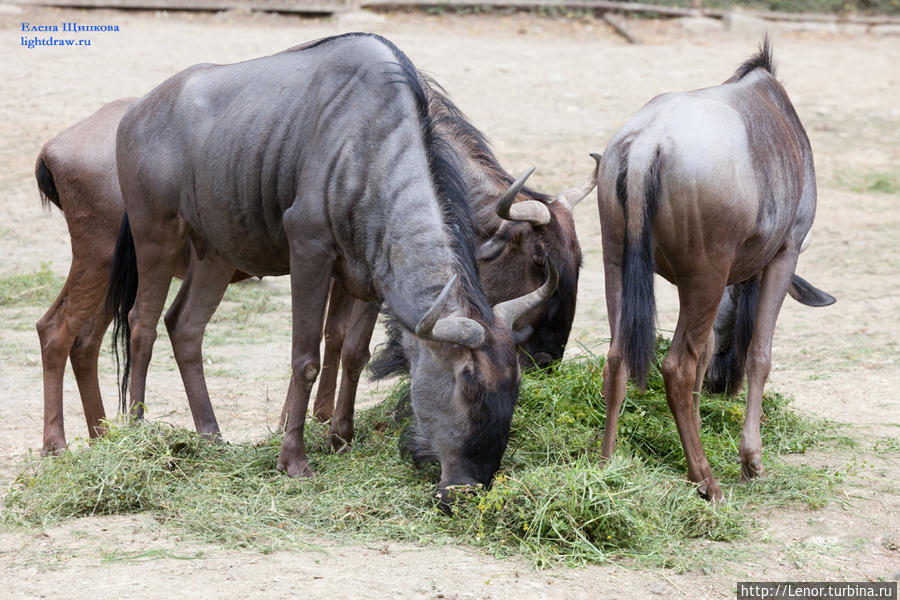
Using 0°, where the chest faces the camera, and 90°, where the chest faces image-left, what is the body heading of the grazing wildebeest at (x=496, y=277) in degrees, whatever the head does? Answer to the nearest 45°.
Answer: approximately 270°

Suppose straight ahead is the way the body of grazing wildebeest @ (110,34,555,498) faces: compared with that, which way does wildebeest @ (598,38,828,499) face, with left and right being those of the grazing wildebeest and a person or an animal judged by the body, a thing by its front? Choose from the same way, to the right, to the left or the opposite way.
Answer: to the left

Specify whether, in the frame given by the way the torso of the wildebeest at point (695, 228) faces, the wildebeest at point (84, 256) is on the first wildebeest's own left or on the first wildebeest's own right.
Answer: on the first wildebeest's own left

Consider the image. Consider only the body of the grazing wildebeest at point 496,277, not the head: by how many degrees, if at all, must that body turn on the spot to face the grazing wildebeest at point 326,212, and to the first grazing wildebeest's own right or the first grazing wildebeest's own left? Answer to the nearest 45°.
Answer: approximately 135° to the first grazing wildebeest's own right

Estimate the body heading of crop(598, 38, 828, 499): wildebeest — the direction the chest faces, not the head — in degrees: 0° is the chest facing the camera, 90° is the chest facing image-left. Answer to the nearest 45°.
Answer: approximately 225°

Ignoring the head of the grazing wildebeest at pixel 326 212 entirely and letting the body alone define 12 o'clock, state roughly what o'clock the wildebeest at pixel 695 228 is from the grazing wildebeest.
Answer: The wildebeest is roughly at 11 o'clock from the grazing wildebeest.

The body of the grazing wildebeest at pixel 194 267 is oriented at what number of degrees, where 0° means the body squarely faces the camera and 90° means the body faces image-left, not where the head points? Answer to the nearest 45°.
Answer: approximately 270°
